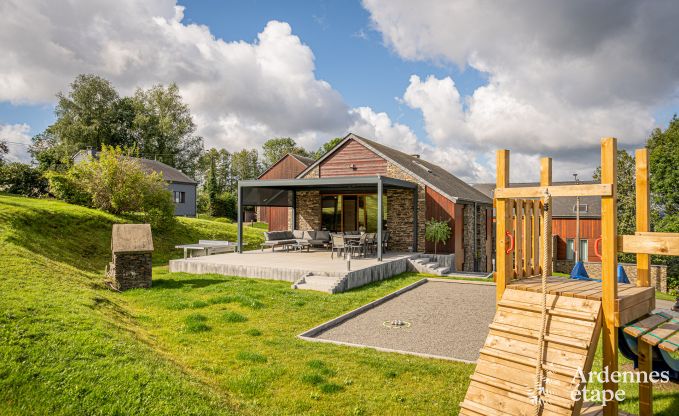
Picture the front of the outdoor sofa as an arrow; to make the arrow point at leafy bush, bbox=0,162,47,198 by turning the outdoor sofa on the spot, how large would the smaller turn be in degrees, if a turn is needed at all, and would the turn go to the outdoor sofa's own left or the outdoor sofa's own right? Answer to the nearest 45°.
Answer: approximately 135° to the outdoor sofa's own right

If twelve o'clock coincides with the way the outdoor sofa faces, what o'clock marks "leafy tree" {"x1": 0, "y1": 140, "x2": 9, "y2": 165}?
The leafy tree is roughly at 4 o'clock from the outdoor sofa.

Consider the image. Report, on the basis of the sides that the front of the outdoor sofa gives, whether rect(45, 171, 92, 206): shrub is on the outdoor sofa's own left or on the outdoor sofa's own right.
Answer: on the outdoor sofa's own right

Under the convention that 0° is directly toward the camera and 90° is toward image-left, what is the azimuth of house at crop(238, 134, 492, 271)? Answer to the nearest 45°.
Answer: approximately 45°
